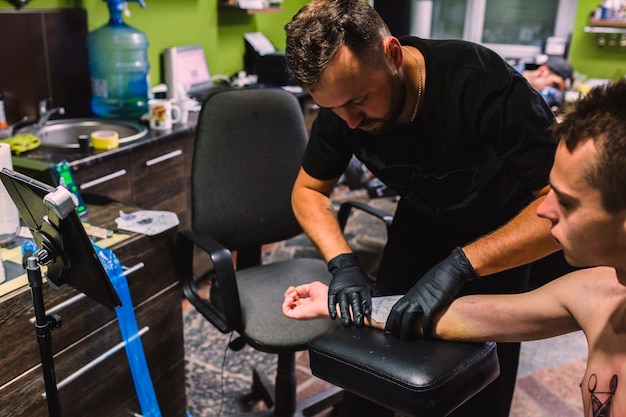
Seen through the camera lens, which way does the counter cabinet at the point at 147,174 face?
facing the viewer and to the right of the viewer

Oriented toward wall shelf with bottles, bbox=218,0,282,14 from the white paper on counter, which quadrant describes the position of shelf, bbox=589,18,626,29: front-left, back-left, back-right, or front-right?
front-right

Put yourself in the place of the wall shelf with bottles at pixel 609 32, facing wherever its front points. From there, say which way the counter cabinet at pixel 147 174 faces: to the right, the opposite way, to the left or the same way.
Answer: to the left

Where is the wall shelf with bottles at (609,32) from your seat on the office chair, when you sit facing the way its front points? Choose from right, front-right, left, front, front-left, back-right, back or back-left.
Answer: left

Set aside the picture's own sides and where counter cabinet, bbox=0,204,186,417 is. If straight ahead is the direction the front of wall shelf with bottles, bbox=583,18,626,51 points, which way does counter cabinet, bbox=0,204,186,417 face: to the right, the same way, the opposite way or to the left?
to the left

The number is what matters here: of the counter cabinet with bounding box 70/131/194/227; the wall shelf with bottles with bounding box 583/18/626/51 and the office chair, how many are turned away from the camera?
0

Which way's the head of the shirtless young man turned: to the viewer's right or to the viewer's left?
to the viewer's left

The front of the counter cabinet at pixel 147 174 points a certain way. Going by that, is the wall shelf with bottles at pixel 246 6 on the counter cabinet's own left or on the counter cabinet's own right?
on the counter cabinet's own left

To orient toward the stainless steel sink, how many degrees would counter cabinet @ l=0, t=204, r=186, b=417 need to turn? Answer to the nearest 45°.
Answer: approximately 135° to its left

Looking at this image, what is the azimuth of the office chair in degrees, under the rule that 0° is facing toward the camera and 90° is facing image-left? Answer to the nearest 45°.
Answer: approximately 315°

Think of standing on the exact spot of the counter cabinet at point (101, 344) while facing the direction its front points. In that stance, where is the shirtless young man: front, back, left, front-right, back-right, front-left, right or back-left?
front

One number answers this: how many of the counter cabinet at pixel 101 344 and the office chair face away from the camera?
0

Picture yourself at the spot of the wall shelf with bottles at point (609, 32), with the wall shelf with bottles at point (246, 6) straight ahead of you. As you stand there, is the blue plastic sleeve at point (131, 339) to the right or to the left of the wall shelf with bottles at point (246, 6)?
left

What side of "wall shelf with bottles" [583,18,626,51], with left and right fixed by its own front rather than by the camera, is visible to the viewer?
front

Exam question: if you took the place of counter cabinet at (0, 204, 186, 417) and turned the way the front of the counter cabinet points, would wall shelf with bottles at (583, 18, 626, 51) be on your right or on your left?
on your left
